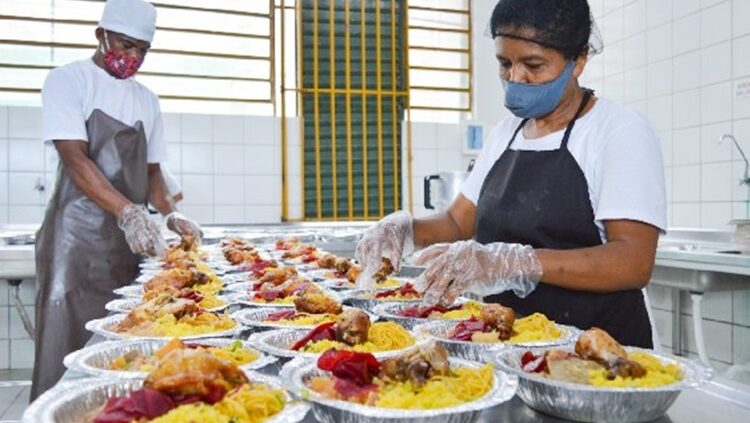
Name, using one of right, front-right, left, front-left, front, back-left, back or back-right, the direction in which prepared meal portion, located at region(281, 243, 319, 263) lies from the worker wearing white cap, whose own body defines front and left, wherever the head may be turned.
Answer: front-left

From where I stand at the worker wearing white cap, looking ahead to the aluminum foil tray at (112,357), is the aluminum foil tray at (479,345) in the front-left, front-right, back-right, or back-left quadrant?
front-left

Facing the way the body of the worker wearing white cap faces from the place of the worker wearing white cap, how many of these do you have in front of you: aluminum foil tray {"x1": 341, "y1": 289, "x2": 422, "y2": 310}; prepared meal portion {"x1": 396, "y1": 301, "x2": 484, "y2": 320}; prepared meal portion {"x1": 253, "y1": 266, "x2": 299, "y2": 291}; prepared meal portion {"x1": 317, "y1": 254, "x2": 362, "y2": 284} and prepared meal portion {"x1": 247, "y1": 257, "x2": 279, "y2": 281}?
5

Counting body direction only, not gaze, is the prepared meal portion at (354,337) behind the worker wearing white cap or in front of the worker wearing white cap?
in front

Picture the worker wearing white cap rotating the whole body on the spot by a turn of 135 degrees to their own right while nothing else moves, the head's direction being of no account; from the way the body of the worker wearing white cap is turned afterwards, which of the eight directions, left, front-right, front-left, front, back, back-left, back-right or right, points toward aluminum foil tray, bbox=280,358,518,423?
left

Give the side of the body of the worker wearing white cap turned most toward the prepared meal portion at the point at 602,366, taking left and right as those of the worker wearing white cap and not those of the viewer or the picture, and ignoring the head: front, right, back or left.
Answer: front

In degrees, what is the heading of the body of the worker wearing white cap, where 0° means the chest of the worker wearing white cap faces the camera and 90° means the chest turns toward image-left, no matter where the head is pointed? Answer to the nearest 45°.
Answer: approximately 315°

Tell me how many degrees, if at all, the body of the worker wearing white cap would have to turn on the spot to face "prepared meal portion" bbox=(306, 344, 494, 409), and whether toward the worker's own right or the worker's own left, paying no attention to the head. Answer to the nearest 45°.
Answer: approximately 45° to the worker's own right

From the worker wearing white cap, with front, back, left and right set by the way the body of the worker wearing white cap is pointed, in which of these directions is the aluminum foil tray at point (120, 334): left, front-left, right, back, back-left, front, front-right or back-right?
front-right

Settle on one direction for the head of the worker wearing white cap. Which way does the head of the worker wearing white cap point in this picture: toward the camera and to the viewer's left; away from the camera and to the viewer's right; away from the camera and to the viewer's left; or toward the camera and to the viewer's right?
toward the camera and to the viewer's right

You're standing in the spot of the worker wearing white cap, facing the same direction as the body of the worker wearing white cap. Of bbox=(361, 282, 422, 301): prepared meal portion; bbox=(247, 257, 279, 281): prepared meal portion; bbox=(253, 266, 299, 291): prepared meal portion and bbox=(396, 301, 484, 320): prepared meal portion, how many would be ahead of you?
4

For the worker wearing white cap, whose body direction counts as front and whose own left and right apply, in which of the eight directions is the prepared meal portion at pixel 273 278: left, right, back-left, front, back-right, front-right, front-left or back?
front

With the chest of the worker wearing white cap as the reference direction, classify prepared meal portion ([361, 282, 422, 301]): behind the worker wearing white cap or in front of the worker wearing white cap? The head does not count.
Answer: in front

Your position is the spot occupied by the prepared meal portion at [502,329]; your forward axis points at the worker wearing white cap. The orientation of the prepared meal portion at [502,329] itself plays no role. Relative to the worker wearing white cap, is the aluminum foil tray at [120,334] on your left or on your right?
left

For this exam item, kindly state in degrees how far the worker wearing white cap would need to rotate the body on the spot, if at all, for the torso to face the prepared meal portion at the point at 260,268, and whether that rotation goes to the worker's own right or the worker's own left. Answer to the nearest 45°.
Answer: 0° — they already face it

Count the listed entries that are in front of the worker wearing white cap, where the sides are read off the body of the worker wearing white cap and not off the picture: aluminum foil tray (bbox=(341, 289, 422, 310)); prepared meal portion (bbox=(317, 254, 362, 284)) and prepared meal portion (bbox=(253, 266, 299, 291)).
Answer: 3
